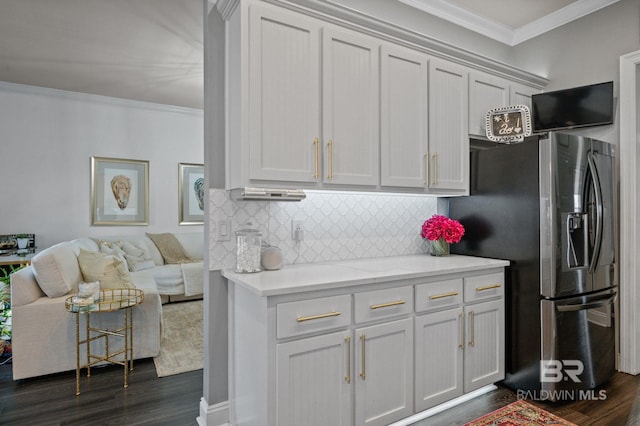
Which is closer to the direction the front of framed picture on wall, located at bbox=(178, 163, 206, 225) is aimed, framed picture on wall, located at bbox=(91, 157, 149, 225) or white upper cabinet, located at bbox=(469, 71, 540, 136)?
the white upper cabinet

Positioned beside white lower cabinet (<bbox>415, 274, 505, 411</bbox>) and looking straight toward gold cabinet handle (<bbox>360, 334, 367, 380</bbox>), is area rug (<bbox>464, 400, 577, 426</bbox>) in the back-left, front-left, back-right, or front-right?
back-left

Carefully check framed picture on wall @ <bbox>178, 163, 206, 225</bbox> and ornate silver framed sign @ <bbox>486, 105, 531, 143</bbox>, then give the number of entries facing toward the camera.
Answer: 2

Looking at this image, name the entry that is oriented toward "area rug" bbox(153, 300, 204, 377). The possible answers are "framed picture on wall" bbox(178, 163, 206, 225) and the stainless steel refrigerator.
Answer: the framed picture on wall

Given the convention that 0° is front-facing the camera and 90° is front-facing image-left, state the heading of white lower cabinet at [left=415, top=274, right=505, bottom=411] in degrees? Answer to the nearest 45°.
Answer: approximately 315°

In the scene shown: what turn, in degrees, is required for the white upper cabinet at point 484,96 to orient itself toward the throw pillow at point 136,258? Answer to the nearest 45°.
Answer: approximately 135° to its right

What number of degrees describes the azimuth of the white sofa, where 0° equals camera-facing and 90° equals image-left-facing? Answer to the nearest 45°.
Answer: approximately 315°

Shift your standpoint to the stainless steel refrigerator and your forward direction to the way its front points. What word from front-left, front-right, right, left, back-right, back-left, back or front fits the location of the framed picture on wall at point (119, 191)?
back-right

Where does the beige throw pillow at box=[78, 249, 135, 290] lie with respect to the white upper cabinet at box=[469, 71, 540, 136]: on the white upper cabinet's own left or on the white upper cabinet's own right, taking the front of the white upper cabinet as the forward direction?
on the white upper cabinet's own right
